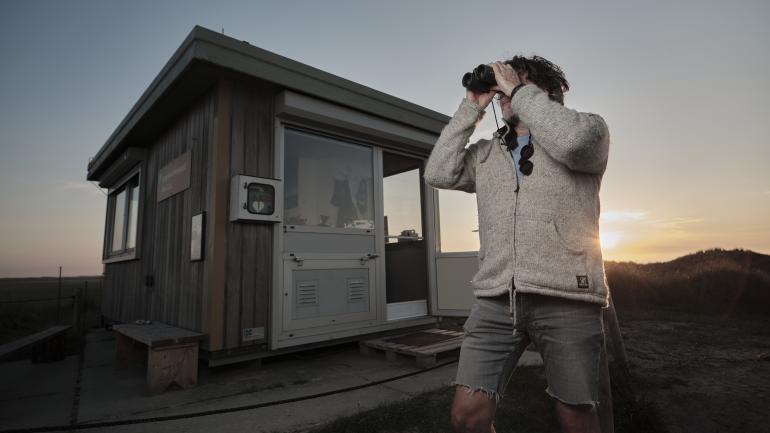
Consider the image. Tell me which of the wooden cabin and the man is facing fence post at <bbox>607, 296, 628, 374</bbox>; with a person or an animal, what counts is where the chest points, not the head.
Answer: the wooden cabin

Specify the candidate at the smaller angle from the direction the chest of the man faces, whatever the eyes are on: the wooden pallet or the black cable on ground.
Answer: the black cable on ground

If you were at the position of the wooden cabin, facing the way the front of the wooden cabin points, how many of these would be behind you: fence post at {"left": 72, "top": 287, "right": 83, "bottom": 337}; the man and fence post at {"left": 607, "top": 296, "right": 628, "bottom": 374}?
1

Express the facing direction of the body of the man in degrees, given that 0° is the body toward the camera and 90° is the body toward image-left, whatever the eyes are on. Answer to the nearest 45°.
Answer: approximately 45°

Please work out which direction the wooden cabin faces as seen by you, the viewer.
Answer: facing the viewer and to the right of the viewer

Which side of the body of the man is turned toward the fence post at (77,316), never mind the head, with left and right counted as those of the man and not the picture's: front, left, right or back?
right

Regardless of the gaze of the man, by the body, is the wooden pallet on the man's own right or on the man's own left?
on the man's own right

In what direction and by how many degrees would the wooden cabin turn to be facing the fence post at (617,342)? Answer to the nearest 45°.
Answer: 0° — it already faces it

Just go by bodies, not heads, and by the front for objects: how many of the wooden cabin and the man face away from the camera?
0

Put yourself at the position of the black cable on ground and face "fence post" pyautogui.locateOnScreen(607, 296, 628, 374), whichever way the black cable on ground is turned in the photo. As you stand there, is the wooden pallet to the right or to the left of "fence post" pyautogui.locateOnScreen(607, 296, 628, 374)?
left

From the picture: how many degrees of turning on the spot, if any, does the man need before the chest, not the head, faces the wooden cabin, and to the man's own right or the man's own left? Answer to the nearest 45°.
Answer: approximately 90° to the man's own right

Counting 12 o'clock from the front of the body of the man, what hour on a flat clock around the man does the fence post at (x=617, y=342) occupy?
The fence post is roughly at 5 o'clock from the man.
